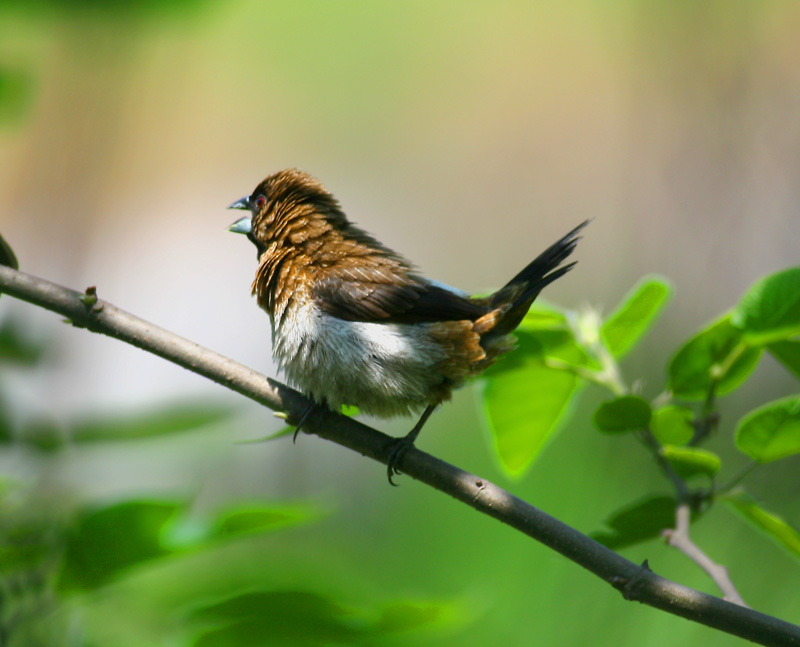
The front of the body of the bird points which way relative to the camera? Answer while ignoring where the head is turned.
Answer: to the viewer's left

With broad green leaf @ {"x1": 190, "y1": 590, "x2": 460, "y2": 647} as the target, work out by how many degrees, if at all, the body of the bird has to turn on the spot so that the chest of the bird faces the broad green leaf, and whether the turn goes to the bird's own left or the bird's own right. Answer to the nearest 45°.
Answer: approximately 90° to the bird's own left

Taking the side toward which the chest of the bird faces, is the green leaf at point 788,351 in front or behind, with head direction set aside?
behind

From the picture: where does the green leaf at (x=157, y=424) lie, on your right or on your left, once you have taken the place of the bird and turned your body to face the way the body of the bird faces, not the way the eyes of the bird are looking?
on your left
